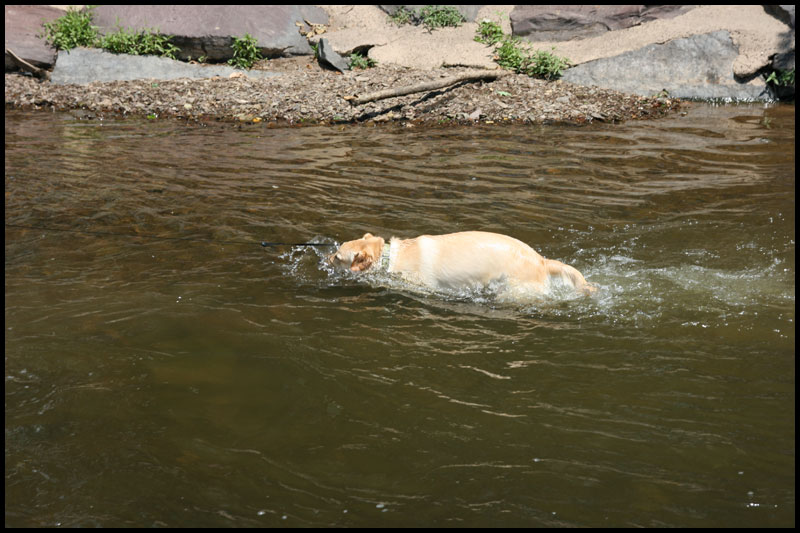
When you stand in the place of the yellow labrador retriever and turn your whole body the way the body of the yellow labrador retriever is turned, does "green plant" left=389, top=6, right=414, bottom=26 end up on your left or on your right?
on your right

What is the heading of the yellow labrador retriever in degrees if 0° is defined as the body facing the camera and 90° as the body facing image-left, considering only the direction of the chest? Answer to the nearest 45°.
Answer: approximately 90°

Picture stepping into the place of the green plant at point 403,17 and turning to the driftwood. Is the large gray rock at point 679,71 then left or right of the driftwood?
left

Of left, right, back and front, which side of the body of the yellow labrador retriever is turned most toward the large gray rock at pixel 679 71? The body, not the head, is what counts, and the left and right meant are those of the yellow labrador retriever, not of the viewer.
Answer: right
